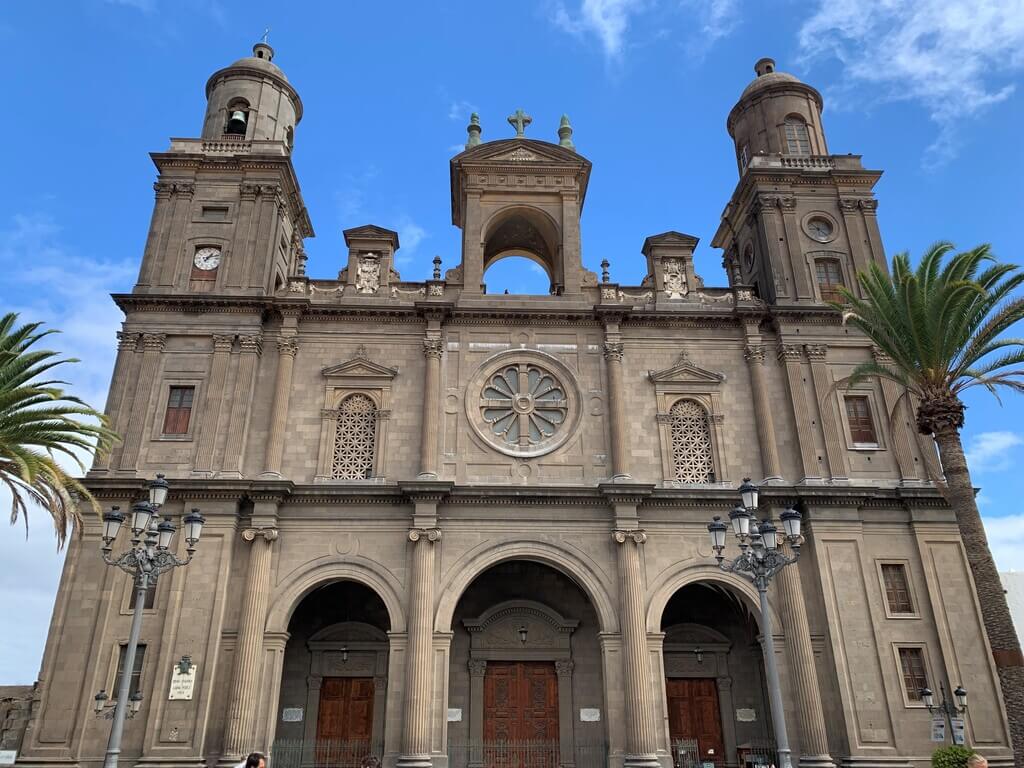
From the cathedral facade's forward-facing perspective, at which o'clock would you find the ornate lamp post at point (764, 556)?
The ornate lamp post is roughly at 11 o'clock from the cathedral facade.

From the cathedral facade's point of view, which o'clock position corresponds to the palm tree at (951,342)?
The palm tree is roughly at 10 o'clock from the cathedral facade.

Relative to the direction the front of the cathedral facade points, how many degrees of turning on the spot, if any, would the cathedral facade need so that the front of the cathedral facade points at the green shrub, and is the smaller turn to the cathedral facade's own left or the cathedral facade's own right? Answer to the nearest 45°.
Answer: approximately 90° to the cathedral facade's own left

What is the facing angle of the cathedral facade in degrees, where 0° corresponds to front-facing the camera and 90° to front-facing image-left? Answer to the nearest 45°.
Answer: approximately 0°
